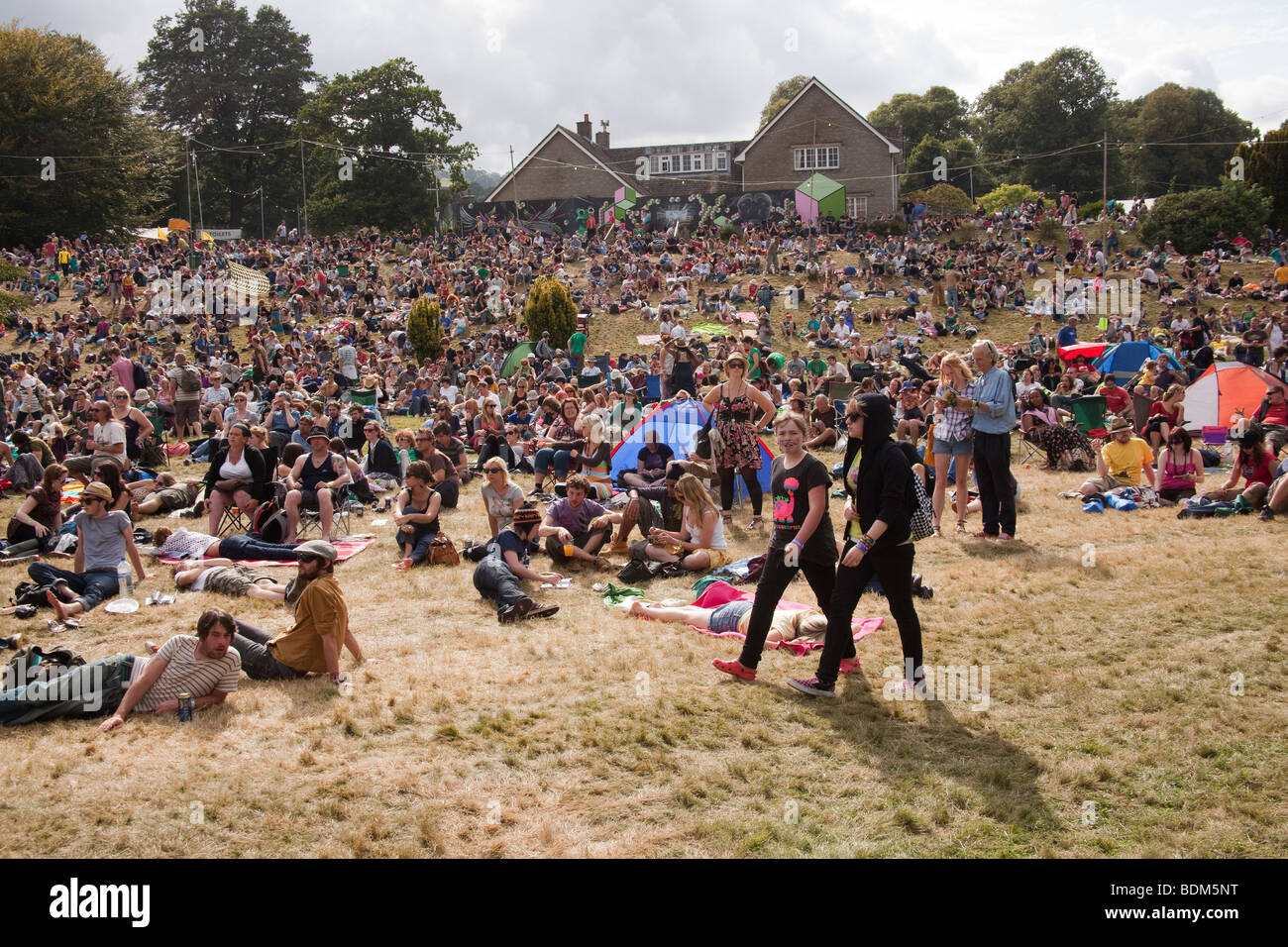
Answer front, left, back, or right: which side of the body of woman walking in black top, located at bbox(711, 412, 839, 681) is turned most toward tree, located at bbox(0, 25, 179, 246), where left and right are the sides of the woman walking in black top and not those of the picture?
right

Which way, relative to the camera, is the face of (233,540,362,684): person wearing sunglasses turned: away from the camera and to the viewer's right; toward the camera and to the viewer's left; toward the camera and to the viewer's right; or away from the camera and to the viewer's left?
toward the camera and to the viewer's left

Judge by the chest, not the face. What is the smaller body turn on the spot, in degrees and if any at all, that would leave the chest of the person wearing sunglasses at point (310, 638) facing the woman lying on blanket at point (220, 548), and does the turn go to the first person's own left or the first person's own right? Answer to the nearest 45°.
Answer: approximately 90° to the first person's own right

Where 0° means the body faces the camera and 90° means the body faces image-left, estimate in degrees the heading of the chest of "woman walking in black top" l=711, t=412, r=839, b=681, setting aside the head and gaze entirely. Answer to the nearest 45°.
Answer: approximately 45°

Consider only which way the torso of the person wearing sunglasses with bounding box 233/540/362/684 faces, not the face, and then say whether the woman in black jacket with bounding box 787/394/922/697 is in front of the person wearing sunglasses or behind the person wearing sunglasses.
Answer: behind

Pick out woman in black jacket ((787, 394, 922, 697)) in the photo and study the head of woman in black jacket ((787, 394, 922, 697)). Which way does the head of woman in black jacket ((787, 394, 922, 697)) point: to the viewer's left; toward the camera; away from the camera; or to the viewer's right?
to the viewer's left

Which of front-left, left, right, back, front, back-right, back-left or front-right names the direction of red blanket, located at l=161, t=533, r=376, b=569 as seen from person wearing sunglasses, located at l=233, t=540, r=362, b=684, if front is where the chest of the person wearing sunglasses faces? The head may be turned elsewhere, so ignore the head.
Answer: right

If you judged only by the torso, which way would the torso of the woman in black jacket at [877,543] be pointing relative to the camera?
to the viewer's left

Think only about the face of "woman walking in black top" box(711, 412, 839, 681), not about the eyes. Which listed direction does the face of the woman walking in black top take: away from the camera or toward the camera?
toward the camera

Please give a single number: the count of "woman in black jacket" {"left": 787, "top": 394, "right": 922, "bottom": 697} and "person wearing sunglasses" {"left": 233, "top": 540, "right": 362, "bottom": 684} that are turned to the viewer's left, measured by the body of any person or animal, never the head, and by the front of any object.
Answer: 2

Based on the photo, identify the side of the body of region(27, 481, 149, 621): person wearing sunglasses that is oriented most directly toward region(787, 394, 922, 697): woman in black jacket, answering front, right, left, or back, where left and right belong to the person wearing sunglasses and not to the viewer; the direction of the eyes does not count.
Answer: left

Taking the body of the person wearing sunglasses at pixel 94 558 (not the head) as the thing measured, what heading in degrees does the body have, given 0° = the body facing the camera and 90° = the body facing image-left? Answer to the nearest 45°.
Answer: approximately 45°

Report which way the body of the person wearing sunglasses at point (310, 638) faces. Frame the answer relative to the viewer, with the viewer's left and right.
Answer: facing to the left of the viewer

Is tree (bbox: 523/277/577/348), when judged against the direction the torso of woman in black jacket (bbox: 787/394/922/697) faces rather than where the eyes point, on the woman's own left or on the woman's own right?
on the woman's own right

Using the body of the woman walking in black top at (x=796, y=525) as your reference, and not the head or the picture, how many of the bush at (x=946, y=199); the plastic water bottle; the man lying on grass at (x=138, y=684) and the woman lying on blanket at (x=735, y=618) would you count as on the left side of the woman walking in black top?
0

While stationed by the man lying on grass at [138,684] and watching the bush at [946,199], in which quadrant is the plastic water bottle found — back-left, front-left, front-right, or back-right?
front-left

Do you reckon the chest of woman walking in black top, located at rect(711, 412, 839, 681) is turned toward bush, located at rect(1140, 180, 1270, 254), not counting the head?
no
